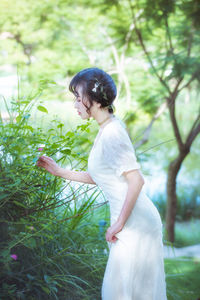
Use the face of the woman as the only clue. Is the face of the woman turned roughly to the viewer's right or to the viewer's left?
to the viewer's left

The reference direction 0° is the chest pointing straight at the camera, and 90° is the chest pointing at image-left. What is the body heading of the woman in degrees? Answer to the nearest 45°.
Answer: approximately 90°
